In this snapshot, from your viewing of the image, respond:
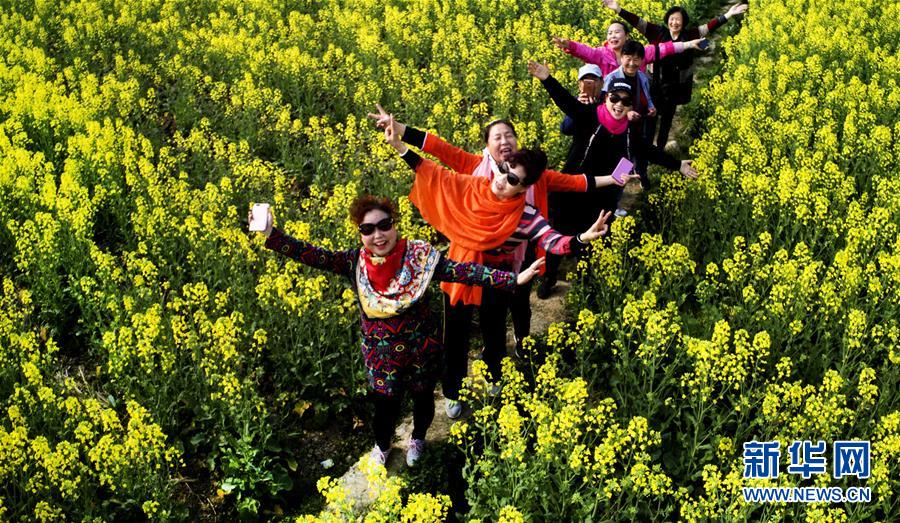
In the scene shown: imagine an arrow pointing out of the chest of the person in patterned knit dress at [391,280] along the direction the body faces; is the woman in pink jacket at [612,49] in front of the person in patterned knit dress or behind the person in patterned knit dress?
behind

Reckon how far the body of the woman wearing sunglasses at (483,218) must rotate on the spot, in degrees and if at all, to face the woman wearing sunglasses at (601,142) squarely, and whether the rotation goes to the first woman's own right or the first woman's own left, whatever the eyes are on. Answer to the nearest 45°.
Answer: approximately 135° to the first woman's own left

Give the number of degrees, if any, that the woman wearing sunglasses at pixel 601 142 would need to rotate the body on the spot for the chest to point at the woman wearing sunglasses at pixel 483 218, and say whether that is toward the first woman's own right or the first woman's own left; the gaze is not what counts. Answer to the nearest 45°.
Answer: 0° — they already face them

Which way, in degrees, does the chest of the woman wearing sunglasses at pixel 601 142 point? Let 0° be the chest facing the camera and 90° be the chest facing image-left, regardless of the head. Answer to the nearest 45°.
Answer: approximately 0°

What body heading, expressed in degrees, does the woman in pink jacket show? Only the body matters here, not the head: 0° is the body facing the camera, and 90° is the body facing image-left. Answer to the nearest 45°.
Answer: approximately 0°

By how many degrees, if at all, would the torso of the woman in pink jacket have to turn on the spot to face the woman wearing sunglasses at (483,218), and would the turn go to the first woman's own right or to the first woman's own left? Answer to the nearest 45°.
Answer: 0° — they already face them

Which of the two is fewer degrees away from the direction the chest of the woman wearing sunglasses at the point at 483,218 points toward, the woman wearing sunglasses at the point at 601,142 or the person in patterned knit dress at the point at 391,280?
the person in patterned knit dress

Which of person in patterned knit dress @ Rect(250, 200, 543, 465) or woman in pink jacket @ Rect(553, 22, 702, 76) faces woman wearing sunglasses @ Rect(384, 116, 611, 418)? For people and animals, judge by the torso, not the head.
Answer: the woman in pink jacket
